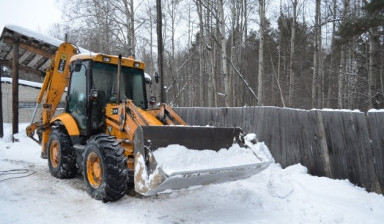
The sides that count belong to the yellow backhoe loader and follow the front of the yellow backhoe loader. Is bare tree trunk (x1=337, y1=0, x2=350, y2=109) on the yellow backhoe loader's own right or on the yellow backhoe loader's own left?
on the yellow backhoe loader's own left

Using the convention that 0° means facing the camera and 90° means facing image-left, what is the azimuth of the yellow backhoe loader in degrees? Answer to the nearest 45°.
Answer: approximately 315°

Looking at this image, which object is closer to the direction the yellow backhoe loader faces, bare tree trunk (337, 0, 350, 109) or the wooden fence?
the wooden fence
